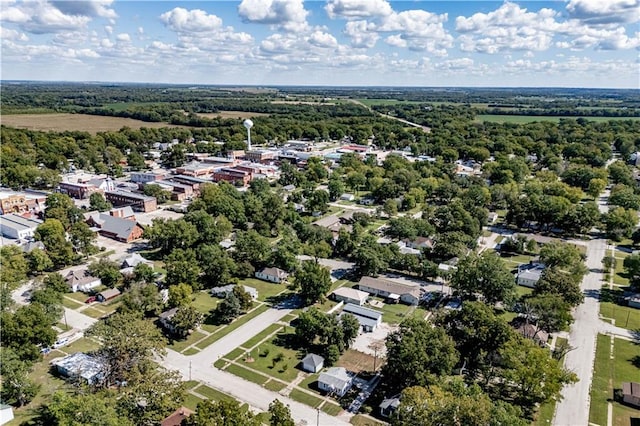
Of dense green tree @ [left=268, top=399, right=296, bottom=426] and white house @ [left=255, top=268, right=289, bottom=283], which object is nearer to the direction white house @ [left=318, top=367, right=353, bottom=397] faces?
the dense green tree

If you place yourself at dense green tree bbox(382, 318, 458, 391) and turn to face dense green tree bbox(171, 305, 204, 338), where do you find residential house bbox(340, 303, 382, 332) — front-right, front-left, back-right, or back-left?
front-right

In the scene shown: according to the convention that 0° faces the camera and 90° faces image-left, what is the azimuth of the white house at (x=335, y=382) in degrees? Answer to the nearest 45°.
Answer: approximately 45°

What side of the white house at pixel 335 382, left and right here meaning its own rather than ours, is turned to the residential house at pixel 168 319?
right

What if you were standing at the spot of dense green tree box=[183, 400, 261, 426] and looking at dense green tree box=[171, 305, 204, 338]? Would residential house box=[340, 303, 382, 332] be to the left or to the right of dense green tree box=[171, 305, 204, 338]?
right

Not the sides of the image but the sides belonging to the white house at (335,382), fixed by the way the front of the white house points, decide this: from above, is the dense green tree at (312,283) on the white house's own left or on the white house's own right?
on the white house's own right

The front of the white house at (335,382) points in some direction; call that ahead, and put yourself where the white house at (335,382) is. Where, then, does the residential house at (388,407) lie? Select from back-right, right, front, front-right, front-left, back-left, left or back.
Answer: left

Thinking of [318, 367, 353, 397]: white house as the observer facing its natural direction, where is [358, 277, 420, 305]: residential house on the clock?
The residential house is roughly at 5 o'clock from the white house.

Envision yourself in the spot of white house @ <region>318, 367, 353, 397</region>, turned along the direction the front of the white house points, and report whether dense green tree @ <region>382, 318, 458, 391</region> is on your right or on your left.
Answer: on your left

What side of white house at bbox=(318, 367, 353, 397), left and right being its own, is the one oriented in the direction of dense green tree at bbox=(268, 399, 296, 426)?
front

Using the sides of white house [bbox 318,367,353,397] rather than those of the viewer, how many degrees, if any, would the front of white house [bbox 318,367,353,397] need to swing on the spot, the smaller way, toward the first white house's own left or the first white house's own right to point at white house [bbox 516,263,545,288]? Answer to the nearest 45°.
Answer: approximately 180°

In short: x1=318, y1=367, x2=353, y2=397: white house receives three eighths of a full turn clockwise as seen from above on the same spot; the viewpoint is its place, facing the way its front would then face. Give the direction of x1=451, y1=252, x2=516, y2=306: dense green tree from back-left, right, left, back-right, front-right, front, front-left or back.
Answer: front-right

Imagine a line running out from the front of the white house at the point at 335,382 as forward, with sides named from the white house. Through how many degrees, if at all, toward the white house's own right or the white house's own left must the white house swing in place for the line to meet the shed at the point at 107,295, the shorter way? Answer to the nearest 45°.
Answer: approximately 90° to the white house's own right
